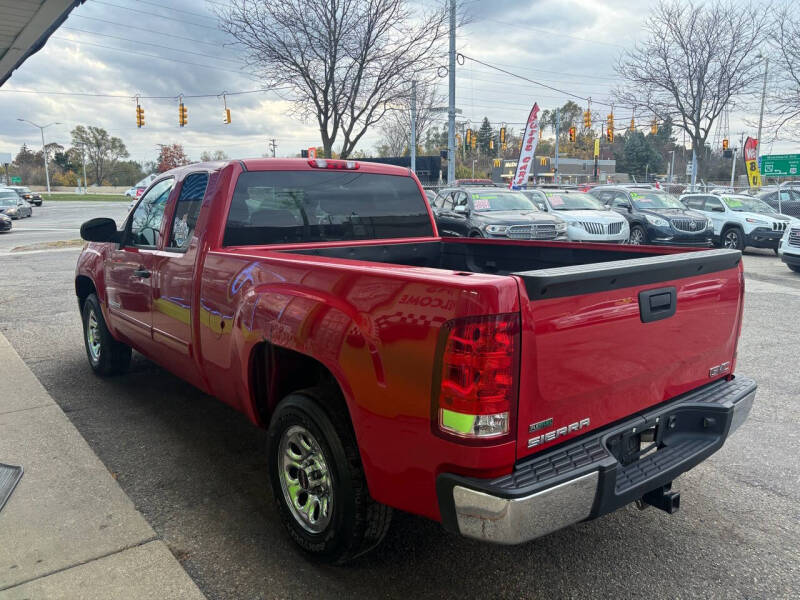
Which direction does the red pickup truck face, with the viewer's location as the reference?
facing away from the viewer and to the left of the viewer

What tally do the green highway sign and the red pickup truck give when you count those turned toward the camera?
1

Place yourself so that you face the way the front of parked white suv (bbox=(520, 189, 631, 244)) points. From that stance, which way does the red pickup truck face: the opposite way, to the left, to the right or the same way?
the opposite way

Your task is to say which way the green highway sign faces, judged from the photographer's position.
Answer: facing the viewer

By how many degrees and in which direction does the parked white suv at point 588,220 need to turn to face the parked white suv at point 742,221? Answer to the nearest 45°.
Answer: approximately 90° to its left

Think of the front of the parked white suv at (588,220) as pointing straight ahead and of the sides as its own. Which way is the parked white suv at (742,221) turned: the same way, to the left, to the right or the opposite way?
the same way

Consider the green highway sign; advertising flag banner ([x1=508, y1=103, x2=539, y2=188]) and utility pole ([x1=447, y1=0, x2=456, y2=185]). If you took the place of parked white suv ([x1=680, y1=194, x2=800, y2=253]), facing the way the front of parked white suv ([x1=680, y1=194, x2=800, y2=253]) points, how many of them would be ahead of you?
0

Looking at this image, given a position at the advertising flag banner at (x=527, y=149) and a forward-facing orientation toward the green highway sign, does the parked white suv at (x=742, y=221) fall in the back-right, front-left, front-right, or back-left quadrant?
front-right

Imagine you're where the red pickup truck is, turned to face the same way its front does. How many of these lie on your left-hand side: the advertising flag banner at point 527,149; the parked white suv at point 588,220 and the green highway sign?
0

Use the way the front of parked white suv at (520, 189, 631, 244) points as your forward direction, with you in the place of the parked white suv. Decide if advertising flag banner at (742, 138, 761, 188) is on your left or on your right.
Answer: on your left

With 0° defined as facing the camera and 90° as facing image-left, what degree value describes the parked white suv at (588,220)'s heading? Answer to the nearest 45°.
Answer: approximately 315°

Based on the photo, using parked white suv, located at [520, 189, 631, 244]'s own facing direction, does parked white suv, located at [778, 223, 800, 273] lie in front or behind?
in front

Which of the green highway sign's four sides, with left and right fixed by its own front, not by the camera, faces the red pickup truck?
front

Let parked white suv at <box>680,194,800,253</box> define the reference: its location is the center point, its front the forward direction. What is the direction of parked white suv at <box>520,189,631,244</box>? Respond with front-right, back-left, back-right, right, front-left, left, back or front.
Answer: right

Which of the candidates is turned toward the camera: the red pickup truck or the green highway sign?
the green highway sign
